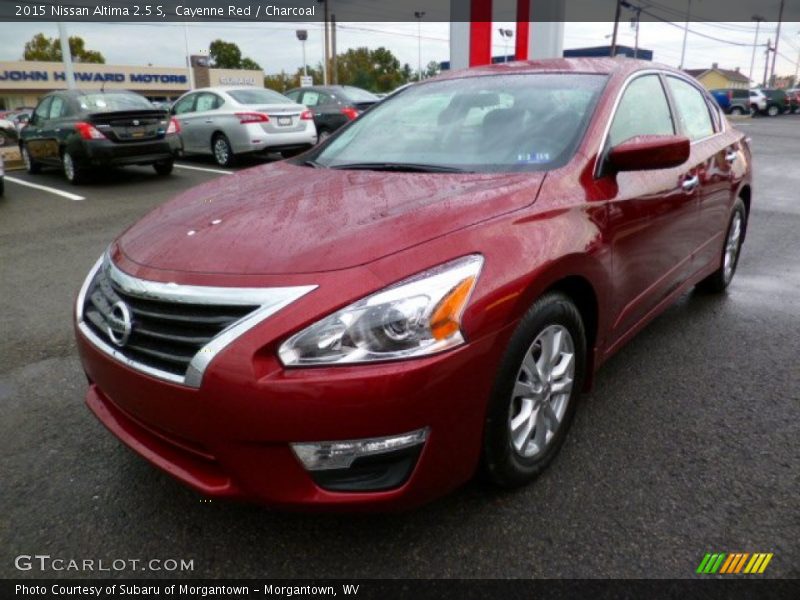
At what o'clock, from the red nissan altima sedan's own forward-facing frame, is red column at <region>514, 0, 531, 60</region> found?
The red column is roughly at 5 o'clock from the red nissan altima sedan.

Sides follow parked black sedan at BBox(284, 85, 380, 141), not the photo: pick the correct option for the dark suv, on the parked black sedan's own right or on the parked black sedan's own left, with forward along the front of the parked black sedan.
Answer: on the parked black sedan's own right

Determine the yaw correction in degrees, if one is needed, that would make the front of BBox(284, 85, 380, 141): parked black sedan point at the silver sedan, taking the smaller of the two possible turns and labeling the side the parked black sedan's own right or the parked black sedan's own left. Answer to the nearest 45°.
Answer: approximately 90° to the parked black sedan's own left

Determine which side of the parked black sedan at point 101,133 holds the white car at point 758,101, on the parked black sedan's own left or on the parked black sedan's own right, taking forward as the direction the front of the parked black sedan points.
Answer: on the parked black sedan's own right

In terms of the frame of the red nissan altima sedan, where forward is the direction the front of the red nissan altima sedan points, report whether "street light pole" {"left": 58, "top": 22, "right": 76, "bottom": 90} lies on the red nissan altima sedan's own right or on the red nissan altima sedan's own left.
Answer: on the red nissan altima sedan's own right

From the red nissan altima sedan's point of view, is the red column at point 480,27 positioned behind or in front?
behind

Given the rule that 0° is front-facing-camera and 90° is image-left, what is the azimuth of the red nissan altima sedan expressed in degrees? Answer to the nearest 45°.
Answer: approximately 45°

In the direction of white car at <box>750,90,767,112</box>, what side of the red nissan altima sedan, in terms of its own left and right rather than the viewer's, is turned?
back

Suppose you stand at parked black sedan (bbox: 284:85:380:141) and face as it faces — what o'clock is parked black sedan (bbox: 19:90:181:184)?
parked black sedan (bbox: 19:90:181:184) is roughly at 9 o'clock from parked black sedan (bbox: 284:85:380:141).

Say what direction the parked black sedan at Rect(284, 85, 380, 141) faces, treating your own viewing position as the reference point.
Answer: facing away from the viewer and to the left of the viewer
